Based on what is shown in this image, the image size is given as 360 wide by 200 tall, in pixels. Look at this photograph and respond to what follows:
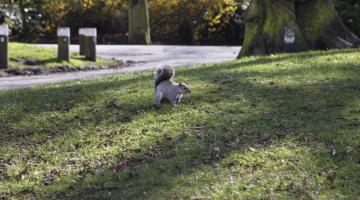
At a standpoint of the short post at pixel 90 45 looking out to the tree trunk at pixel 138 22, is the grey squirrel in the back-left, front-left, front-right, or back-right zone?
back-right

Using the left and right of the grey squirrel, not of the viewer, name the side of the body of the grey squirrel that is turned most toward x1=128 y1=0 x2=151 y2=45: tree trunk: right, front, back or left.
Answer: left

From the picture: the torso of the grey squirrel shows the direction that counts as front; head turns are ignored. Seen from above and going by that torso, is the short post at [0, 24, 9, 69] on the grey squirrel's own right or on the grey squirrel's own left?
on the grey squirrel's own left

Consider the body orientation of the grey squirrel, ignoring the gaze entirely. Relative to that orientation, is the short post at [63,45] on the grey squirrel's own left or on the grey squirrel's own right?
on the grey squirrel's own left

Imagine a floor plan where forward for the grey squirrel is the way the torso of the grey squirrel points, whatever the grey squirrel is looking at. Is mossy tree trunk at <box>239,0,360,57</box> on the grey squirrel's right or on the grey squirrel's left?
on the grey squirrel's left

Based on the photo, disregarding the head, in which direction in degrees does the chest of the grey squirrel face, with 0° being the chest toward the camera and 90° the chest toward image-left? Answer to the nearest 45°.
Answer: approximately 270°

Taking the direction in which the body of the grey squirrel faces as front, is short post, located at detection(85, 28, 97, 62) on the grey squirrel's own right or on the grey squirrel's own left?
on the grey squirrel's own left
